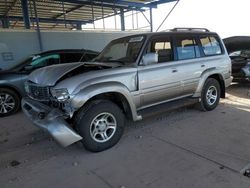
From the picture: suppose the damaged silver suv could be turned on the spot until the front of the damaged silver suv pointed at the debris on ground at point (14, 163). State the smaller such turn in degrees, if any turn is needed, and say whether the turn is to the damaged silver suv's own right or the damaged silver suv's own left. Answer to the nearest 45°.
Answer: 0° — it already faces it

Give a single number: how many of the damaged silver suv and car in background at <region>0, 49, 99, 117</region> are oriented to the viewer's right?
0

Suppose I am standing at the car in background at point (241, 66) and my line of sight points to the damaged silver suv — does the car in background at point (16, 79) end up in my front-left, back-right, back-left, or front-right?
front-right

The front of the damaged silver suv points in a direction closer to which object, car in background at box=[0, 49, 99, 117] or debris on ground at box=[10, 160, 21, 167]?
the debris on ground

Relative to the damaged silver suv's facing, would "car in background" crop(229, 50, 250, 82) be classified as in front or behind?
behind

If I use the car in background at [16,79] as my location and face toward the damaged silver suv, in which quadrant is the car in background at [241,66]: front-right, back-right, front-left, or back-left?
front-left

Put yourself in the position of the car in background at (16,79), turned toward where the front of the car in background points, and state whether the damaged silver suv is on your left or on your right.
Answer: on your left

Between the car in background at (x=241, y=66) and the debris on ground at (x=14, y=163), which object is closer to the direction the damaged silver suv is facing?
the debris on ground

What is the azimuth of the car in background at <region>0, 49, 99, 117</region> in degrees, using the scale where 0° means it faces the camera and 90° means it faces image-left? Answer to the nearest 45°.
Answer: approximately 90°
